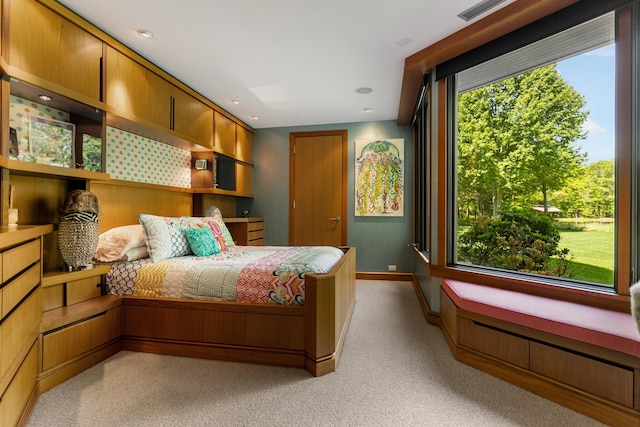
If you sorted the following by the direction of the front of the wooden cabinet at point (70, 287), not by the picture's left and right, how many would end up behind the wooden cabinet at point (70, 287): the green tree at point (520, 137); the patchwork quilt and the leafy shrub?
0

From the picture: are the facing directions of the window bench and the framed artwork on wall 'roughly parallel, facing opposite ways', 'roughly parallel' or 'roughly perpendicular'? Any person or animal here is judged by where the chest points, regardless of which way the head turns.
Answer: roughly perpendicular

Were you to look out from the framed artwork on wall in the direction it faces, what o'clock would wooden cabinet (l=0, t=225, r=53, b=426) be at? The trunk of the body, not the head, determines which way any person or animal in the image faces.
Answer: The wooden cabinet is roughly at 1 o'clock from the framed artwork on wall.

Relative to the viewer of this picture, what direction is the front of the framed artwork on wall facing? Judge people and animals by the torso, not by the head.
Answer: facing the viewer

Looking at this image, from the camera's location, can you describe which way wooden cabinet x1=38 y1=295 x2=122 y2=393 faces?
facing the viewer and to the right of the viewer

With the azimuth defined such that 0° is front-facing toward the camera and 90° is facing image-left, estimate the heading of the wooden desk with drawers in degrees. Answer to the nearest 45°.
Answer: approximately 315°

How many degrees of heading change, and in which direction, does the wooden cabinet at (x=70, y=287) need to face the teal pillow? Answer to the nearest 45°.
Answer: approximately 45° to its left

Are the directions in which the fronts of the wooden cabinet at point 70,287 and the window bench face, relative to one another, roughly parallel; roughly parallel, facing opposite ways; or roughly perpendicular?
roughly parallel, facing opposite ways

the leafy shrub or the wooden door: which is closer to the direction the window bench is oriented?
the wooden door

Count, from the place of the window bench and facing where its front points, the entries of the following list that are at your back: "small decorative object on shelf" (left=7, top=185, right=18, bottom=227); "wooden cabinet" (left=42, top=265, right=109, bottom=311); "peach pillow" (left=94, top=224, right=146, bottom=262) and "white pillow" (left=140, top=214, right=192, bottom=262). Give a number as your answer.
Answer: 0

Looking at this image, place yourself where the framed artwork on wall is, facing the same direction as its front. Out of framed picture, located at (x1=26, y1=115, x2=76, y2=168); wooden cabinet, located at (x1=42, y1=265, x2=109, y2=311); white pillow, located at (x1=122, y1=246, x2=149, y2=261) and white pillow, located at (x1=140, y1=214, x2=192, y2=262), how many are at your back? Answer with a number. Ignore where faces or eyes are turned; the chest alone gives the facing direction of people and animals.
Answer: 0

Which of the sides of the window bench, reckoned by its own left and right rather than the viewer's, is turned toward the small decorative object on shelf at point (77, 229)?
front

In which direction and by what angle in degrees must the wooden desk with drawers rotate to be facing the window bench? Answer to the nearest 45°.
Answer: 0° — it already faces it

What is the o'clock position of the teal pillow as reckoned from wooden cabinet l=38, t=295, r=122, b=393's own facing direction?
The teal pillow is roughly at 10 o'clock from the wooden cabinet.
